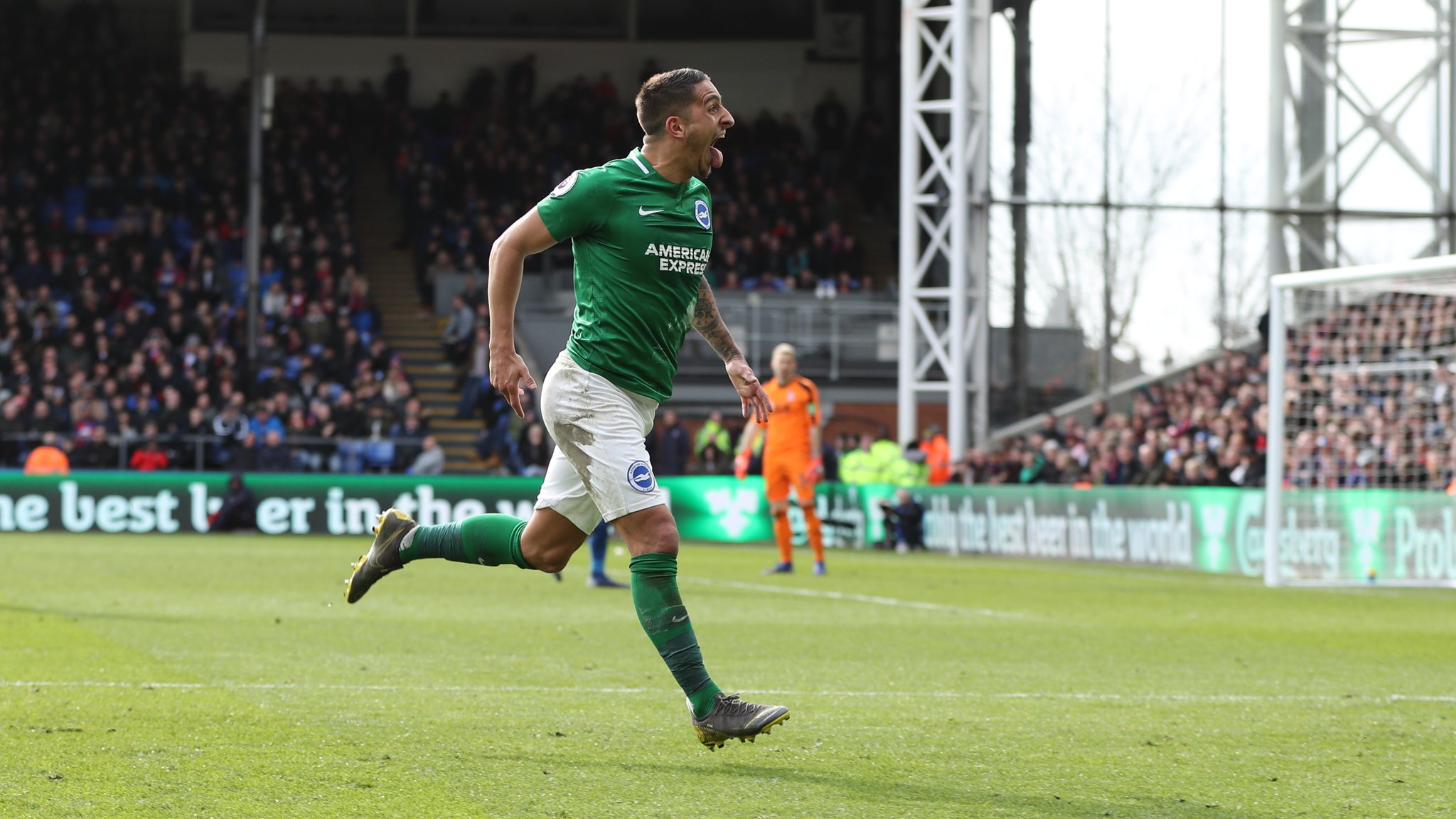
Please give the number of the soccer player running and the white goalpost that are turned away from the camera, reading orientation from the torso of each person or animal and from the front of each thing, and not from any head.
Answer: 0

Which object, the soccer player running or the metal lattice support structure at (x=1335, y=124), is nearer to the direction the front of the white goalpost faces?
the soccer player running

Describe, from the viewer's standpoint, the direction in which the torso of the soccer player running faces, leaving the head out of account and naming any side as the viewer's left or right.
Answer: facing the viewer and to the right of the viewer

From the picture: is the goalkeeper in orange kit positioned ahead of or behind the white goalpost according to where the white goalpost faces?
ahead

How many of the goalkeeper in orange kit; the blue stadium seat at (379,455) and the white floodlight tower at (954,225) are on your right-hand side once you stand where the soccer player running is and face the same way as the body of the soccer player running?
0

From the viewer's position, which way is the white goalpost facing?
facing the viewer and to the left of the viewer

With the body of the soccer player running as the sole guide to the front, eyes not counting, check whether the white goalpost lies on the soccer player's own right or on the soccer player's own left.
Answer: on the soccer player's own left

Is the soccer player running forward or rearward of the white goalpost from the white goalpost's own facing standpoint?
forward

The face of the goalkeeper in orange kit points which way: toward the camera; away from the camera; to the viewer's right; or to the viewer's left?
toward the camera

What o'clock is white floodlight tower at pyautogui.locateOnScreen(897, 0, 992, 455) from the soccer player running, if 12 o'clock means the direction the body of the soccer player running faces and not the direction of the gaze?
The white floodlight tower is roughly at 8 o'clock from the soccer player running.

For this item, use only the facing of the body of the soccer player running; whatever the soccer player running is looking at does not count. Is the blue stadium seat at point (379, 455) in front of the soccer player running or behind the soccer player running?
behind

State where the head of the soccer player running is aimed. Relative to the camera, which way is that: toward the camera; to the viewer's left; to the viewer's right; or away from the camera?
to the viewer's right

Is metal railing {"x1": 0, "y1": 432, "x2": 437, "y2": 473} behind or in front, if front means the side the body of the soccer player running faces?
behind

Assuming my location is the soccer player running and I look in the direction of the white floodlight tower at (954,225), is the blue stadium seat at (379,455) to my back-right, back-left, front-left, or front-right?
front-left
